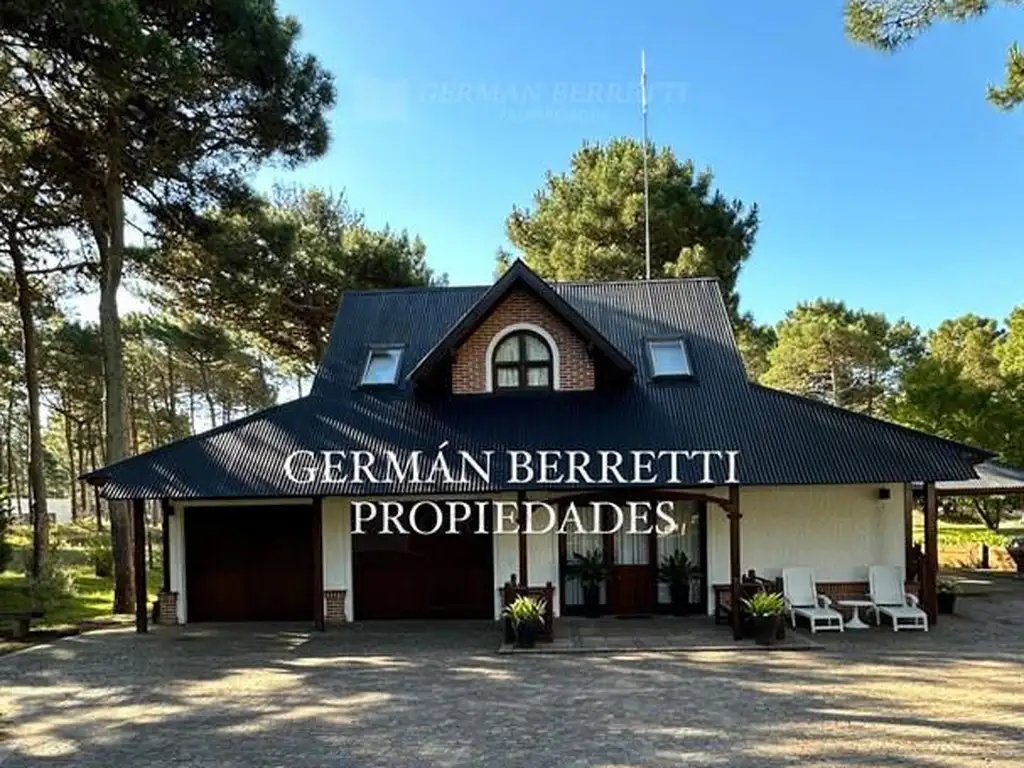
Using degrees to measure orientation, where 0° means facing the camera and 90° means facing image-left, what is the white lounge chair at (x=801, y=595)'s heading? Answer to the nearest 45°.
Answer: approximately 315°

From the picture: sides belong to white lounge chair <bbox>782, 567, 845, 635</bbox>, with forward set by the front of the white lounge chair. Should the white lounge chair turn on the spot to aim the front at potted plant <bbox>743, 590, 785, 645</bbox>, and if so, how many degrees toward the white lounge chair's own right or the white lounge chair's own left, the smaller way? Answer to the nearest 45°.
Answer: approximately 45° to the white lounge chair's own right

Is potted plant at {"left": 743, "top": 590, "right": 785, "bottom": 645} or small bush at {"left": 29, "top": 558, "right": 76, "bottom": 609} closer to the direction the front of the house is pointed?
the potted plant

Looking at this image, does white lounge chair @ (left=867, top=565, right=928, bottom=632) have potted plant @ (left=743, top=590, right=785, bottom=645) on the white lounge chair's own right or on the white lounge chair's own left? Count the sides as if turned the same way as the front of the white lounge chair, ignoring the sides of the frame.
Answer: on the white lounge chair's own right

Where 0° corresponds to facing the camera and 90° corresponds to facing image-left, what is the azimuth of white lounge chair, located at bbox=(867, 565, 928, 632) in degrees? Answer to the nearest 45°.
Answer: approximately 315°
